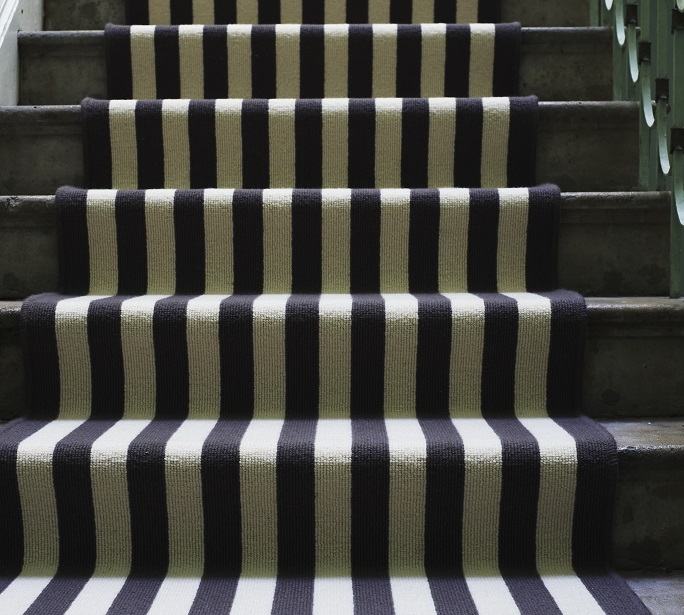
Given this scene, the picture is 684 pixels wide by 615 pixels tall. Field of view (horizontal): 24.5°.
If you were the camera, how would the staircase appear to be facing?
facing the viewer
